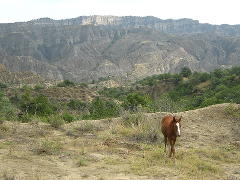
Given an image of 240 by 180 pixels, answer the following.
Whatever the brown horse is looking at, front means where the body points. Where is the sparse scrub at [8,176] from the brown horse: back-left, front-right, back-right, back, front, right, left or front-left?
right

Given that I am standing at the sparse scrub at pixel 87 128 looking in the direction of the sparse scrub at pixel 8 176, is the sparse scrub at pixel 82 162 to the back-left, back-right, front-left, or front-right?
front-left

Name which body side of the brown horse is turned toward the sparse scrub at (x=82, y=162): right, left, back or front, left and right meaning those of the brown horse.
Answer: right

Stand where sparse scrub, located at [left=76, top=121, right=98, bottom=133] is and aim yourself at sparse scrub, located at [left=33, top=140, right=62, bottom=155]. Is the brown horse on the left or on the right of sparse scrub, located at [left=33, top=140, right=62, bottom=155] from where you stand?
left

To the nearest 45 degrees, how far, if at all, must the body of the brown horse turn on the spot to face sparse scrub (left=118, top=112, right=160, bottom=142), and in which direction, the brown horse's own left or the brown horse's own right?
approximately 135° to the brown horse's own right

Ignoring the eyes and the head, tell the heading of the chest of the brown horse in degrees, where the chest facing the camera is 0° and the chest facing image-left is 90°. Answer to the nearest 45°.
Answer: approximately 315°

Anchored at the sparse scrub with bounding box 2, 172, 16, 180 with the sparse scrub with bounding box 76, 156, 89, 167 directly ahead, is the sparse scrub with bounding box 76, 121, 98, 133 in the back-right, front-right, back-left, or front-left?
front-left

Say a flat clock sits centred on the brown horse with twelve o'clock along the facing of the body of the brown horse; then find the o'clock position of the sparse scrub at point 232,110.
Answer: The sparse scrub is roughly at 8 o'clock from the brown horse.

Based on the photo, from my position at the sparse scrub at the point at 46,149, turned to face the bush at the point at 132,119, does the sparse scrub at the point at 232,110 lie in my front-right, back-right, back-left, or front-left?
front-right

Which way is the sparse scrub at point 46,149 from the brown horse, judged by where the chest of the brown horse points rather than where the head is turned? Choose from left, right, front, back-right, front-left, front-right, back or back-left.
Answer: back-right
